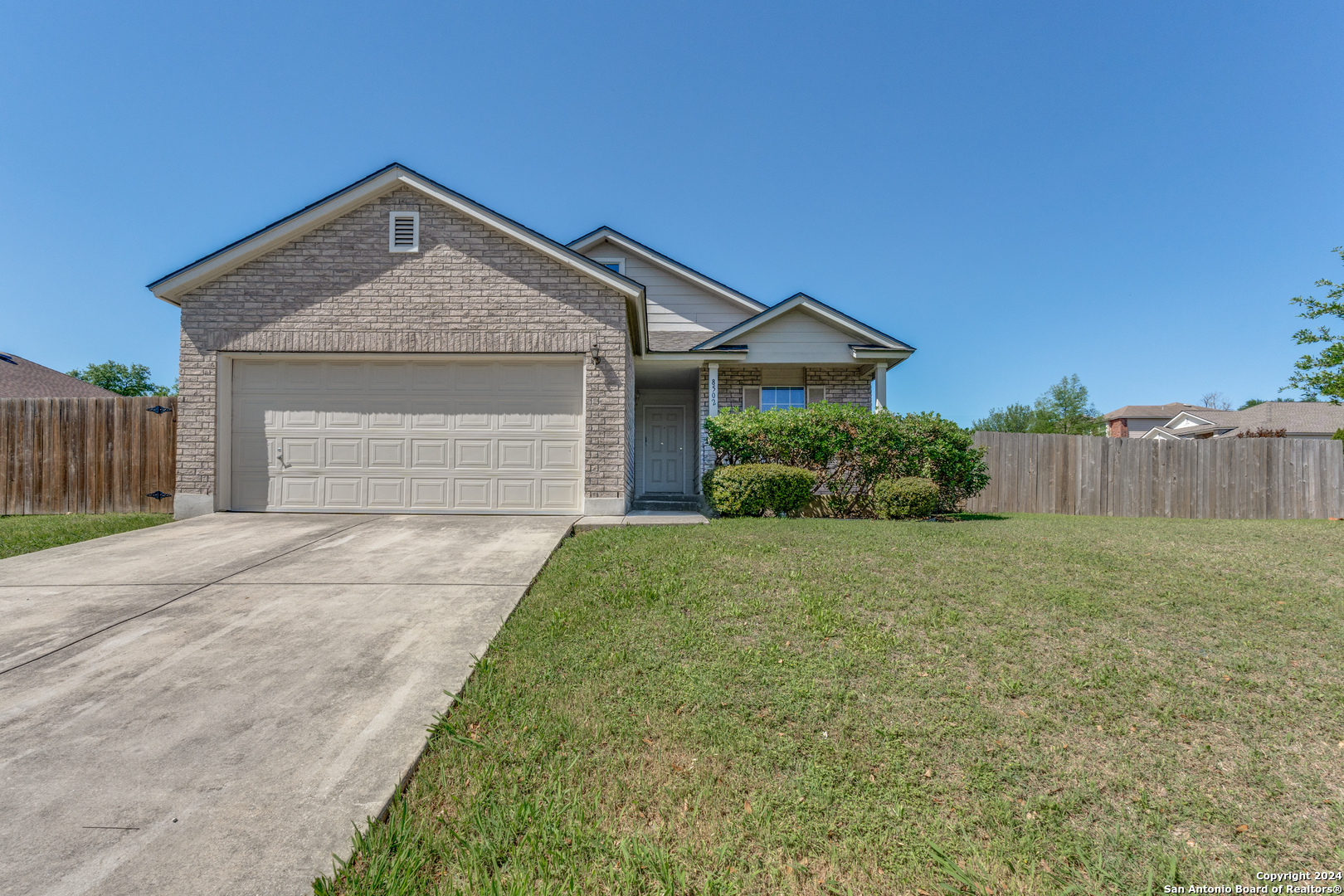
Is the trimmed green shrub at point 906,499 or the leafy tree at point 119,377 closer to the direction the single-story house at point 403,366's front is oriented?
the trimmed green shrub

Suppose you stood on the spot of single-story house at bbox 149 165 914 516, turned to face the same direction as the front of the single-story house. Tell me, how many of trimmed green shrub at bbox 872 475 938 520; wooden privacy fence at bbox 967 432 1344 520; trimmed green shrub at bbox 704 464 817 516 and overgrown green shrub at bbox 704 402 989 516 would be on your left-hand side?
4

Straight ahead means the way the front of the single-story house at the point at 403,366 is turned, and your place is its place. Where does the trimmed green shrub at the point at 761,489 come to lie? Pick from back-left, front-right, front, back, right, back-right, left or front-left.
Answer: left

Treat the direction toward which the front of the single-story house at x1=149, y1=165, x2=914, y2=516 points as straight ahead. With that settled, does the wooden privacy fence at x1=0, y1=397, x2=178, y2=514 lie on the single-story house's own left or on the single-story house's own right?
on the single-story house's own right

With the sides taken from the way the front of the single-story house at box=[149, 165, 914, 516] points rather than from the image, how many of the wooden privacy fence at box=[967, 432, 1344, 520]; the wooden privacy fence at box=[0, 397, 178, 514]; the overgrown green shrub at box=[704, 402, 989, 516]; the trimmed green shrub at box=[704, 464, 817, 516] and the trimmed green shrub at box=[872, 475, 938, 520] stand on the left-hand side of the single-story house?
4

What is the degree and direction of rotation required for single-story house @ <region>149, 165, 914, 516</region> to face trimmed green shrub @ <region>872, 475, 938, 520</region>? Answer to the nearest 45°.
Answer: approximately 90° to its left

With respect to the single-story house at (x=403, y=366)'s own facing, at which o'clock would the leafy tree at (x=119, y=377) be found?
The leafy tree is roughly at 5 o'clock from the single-story house.

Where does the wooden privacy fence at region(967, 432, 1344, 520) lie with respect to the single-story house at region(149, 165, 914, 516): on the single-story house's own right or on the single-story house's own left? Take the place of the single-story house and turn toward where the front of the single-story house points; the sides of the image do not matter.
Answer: on the single-story house's own left

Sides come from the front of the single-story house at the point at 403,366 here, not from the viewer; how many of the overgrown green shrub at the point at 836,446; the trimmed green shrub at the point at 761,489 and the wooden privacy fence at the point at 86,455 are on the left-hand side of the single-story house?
2

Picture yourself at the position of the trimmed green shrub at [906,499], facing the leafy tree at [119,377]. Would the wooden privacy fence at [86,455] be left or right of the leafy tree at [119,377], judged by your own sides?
left

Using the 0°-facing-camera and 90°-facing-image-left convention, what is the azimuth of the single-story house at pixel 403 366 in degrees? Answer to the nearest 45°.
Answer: approximately 0°

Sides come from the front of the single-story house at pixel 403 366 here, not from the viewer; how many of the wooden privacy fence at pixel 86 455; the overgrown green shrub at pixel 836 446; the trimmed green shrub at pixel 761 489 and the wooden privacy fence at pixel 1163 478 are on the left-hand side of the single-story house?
3

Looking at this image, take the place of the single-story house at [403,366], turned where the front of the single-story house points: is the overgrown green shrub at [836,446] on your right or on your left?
on your left
